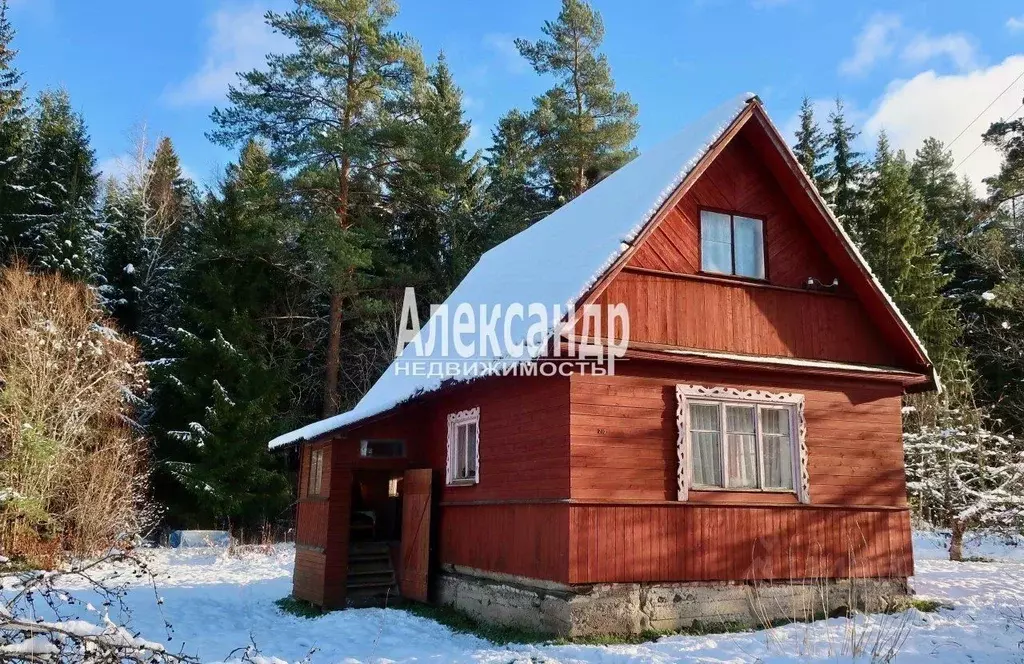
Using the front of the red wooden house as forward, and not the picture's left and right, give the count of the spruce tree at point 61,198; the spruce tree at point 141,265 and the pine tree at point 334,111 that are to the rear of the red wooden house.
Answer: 3

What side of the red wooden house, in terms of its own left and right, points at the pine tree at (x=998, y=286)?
left

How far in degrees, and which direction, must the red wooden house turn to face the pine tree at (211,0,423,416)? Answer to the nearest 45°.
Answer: approximately 180°

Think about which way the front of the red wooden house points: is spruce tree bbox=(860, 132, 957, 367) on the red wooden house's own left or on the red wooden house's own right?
on the red wooden house's own left

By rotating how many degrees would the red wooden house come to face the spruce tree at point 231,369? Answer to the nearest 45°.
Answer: approximately 180°

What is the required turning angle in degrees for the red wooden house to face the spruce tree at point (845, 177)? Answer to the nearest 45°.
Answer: approximately 135° to its left

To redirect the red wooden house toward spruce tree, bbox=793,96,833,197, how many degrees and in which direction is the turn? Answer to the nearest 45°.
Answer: approximately 135° to its left

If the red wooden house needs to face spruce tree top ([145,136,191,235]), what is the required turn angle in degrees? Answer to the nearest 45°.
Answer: approximately 180°

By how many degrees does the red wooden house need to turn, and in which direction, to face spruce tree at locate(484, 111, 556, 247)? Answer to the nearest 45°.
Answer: approximately 135° to its left

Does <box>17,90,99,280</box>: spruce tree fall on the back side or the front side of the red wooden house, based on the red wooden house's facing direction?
on the back side

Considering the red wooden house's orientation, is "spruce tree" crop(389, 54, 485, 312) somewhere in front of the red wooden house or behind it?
behind

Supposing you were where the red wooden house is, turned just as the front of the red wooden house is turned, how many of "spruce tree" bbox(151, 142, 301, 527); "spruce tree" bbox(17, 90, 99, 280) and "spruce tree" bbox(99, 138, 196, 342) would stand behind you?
3

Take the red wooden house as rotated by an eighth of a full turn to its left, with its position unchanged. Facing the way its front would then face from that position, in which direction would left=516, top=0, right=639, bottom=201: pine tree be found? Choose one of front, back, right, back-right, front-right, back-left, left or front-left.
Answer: left

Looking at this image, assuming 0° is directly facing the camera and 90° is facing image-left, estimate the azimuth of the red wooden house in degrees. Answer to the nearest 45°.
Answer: approximately 315°
